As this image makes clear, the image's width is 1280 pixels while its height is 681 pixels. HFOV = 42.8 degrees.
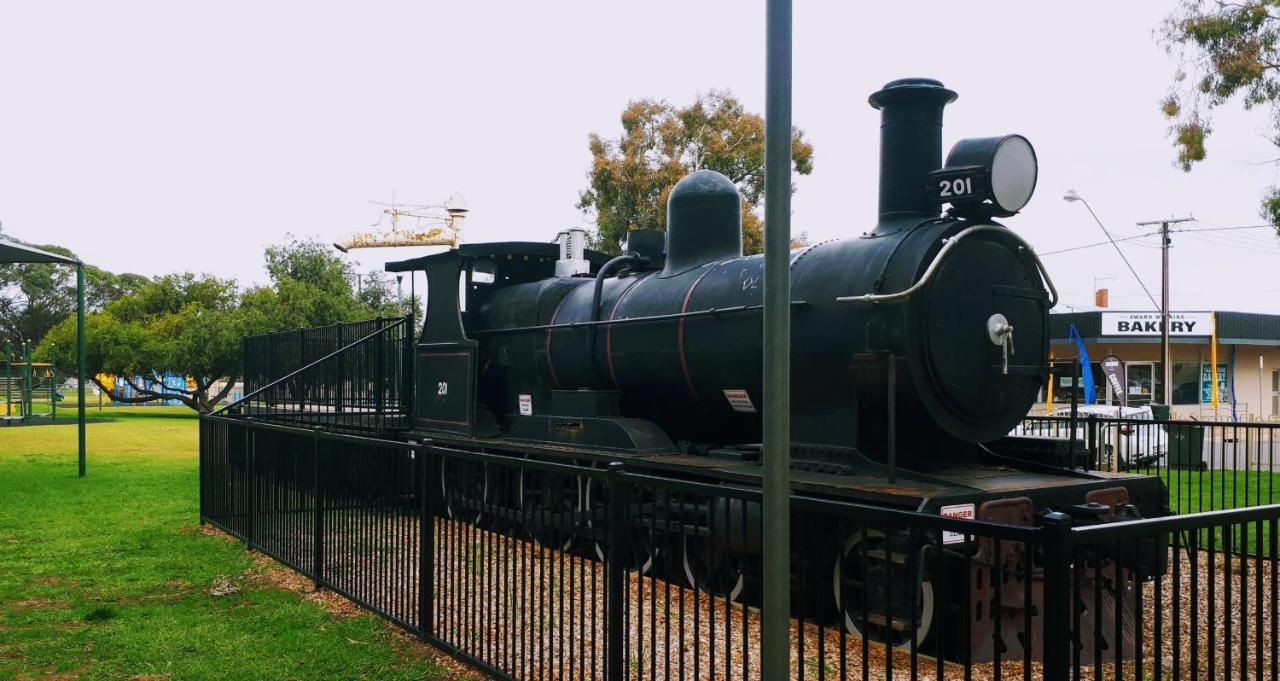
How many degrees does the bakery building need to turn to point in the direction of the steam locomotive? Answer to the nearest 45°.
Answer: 0° — it already faces it

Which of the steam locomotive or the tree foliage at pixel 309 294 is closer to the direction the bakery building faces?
the steam locomotive

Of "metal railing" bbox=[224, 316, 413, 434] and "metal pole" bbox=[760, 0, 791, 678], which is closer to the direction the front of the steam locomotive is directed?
the metal pole

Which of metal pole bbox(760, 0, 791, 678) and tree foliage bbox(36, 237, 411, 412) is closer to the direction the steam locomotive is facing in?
the metal pole

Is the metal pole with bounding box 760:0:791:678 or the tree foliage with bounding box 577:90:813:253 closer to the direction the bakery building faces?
the metal pole

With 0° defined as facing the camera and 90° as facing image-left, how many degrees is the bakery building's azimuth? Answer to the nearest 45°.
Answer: approximately 0°

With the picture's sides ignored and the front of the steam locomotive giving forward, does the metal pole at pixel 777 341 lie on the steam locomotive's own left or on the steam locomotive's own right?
on the steam locomotive's own right

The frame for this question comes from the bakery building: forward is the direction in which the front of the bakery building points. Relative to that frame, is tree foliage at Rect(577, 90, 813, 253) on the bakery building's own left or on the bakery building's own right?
on the bakery building's own right

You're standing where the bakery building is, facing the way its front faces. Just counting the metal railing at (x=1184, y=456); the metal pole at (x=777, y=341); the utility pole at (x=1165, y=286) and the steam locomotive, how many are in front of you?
4

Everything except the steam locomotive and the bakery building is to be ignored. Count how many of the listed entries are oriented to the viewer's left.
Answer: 0

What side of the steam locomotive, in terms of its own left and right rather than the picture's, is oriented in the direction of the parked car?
left

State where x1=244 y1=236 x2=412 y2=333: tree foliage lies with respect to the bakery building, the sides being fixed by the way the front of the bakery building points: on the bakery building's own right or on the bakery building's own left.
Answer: on the bakery building's own right

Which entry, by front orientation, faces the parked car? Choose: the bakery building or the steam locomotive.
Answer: the bakery building
